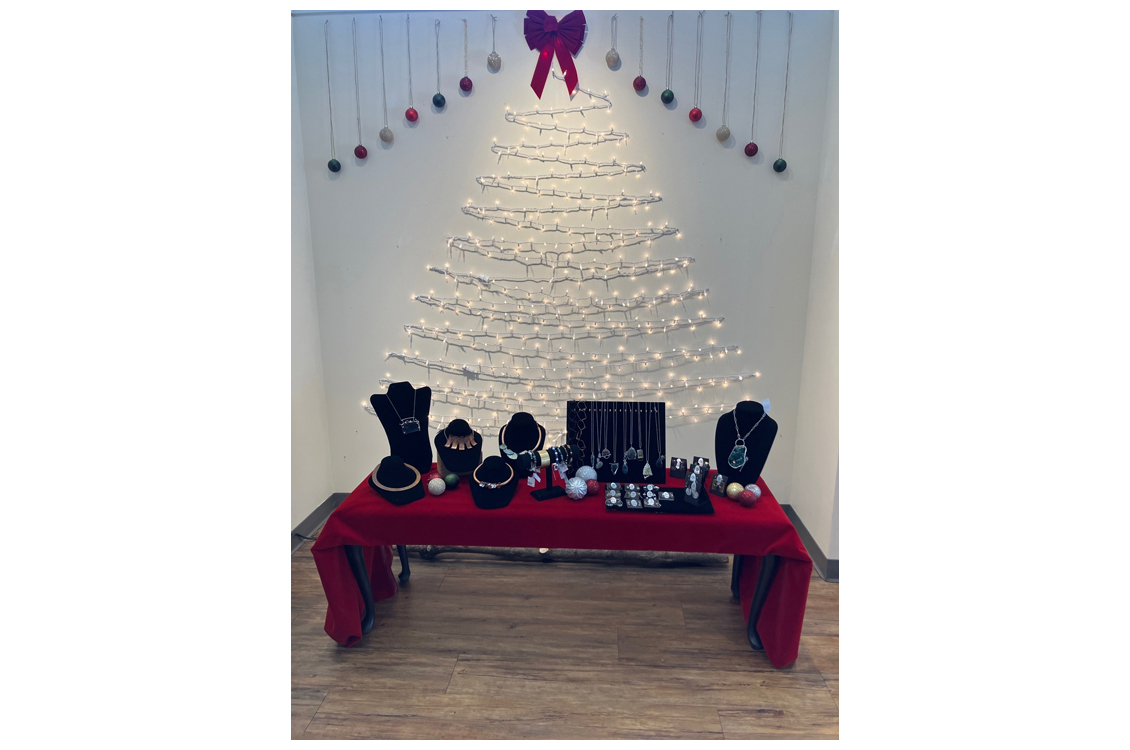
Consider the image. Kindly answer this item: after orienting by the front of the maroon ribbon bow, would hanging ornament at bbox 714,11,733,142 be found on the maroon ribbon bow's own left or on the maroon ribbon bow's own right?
on the maroon ribbon bow's own left

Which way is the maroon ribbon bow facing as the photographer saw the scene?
facing the viewer

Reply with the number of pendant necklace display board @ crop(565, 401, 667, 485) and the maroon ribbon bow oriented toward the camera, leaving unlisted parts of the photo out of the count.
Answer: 2

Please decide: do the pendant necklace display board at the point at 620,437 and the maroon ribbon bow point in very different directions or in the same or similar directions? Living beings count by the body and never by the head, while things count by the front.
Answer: same or similar directions

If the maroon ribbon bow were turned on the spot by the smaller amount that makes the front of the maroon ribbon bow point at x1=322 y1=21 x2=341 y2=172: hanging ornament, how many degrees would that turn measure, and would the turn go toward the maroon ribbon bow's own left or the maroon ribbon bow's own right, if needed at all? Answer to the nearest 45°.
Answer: approximately 90° to the maroon ribbon bow's own right

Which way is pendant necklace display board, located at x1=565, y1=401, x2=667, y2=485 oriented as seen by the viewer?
toward the camera

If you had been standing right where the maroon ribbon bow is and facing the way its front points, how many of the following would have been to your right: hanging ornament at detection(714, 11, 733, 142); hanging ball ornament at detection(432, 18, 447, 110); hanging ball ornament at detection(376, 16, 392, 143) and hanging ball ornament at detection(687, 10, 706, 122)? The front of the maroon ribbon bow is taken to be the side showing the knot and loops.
2

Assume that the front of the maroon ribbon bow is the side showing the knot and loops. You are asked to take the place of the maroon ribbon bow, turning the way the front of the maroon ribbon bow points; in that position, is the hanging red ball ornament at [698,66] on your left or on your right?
on your left
